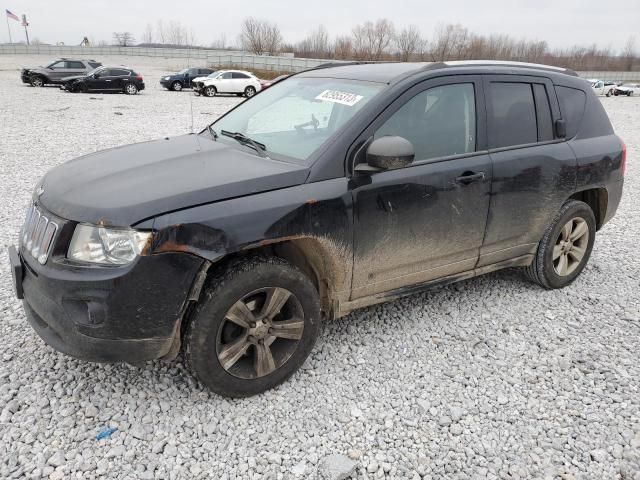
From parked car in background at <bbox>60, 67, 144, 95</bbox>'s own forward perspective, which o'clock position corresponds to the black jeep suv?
The black jeep suv is roughly at 9 o'clock from the parked car in background.

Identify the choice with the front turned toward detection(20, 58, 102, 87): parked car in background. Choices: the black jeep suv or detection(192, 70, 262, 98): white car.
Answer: the white car

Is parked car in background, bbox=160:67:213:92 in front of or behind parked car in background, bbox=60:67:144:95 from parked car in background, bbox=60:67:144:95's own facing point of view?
behind

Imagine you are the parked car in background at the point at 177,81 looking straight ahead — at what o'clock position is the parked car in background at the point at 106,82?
the parked car in background at the point at 106,82 is roughly at 12 o'clock from the parked car in background at the point at 177,81.

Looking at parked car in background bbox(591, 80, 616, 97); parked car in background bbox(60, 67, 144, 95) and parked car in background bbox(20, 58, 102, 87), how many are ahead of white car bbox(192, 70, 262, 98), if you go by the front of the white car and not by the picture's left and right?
2

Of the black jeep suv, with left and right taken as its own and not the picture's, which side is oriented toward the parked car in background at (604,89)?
back

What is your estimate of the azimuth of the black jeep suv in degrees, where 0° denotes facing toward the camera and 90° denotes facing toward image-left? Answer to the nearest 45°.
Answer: approximately 45°

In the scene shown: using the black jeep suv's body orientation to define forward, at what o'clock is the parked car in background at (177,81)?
The parked car in background is roughly at 4 o'clock from the black jeep suv.

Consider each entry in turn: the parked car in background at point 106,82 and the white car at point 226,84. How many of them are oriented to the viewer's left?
2

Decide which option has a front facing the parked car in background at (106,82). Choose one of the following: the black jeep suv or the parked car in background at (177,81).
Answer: the parked car in background at (177,81)

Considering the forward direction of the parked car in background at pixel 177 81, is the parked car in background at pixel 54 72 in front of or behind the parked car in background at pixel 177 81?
in front

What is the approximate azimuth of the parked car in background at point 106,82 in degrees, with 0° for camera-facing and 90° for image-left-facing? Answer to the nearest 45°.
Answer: approximately 90°

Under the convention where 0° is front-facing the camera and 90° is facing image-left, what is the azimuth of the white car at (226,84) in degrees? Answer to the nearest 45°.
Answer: approximately 90°
